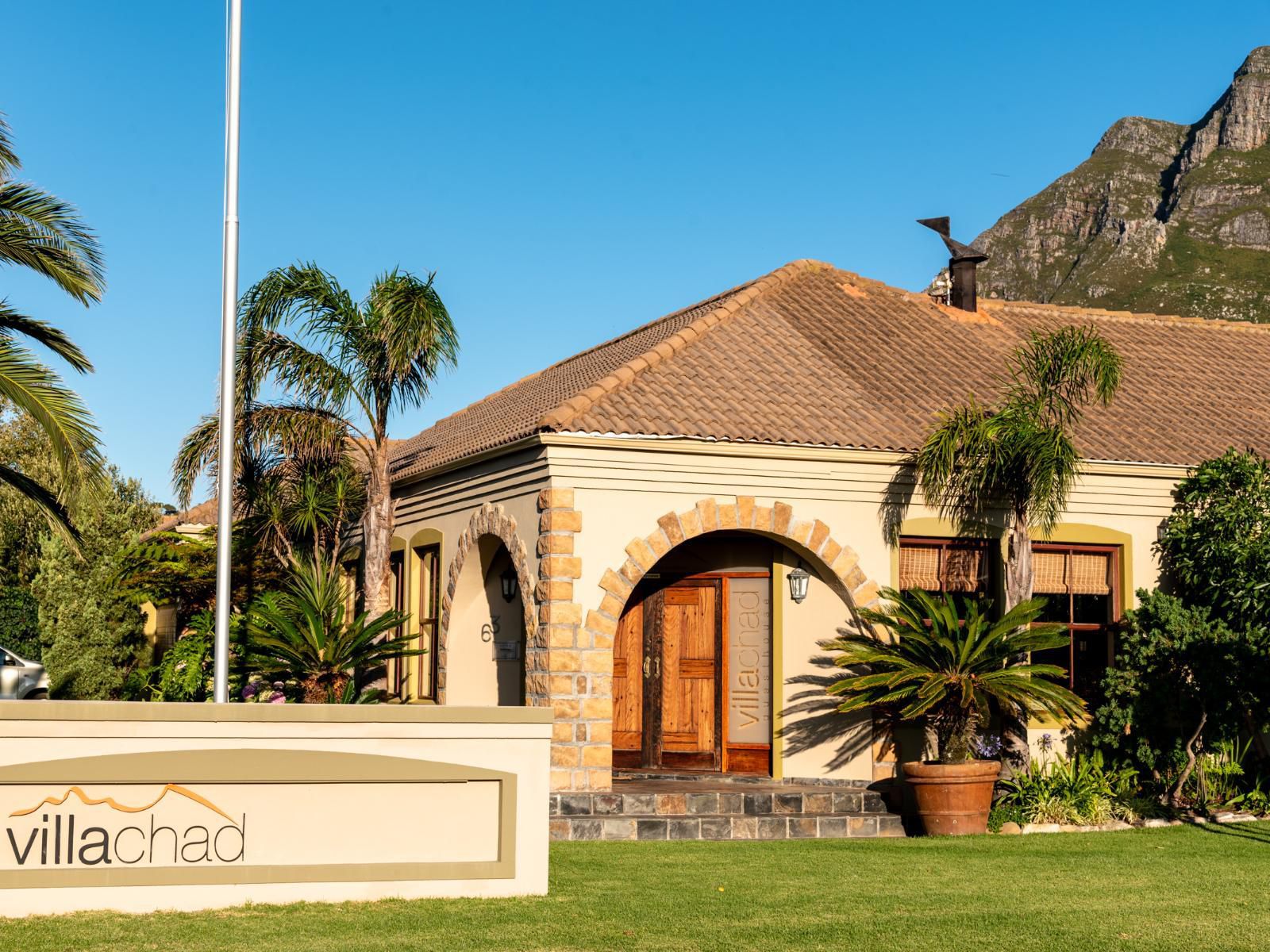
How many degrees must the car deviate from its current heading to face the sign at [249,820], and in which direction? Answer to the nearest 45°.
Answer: approximately 90° to its right

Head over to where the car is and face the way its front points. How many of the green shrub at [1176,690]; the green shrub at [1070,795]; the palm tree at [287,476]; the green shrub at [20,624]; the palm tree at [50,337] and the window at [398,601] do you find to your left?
1

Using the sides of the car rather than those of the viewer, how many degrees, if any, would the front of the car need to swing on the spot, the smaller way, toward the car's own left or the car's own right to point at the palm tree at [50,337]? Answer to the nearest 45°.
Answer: approximately 90° to the car's own right

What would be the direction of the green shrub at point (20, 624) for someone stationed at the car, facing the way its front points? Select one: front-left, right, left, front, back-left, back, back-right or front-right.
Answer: left

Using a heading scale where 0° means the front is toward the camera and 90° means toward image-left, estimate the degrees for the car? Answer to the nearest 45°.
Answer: approximately 270°

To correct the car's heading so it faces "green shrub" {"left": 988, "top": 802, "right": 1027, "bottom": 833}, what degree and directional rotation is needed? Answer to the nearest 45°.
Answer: approximately 45° to its right

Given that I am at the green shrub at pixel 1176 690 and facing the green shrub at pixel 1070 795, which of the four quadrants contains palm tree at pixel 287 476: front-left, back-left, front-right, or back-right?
front-right

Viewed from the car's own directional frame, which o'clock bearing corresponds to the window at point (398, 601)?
The window is roughly at 2 o'clock from the car.

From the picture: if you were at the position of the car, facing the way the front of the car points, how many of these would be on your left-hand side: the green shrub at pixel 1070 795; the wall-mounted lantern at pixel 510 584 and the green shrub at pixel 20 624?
1
